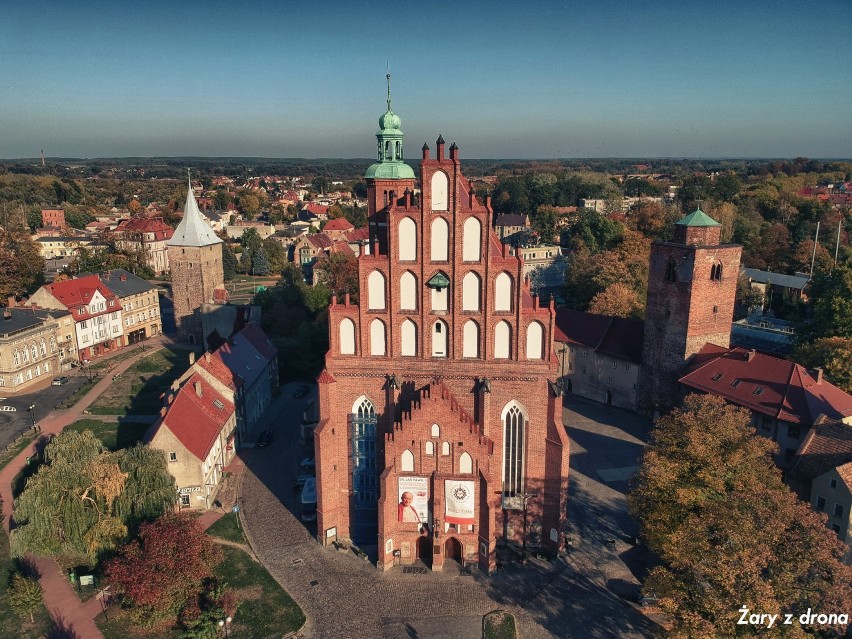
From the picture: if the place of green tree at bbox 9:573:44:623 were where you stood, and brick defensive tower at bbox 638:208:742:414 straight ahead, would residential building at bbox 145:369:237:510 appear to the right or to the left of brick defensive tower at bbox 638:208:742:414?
left

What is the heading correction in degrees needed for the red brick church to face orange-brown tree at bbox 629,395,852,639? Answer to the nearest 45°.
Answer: approximately 45° to its left

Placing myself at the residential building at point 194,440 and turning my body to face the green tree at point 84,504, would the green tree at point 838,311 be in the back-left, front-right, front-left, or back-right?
back-left

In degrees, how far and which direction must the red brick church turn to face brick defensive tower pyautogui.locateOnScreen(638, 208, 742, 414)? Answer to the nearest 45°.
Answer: approximately 135° to its left

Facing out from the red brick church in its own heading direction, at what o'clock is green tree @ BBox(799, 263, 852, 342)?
The green tree is roughly at 8 o'clock from the red brick church.

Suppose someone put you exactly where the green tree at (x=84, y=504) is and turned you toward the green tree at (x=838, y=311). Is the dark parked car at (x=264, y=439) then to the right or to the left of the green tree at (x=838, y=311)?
left

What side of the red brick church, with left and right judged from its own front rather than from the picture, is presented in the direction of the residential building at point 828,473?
left

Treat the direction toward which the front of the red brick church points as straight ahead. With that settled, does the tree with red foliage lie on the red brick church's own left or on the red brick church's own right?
on the red brick church's own right

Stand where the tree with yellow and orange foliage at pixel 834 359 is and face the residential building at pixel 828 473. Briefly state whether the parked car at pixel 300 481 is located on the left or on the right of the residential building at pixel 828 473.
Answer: right

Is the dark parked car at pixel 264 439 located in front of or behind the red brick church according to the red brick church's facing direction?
behind

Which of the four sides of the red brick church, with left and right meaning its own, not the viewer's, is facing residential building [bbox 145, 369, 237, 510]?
right

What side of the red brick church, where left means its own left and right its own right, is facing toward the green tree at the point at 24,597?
right
